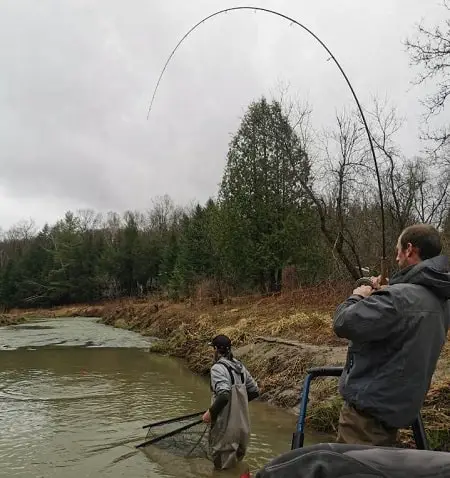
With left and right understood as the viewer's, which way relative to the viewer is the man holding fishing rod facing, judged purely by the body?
facing away from the viewer and to the left of the viewer

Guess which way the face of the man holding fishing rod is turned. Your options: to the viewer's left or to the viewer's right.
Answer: to the viewer's left

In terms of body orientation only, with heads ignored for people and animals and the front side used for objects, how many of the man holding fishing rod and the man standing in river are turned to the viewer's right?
0

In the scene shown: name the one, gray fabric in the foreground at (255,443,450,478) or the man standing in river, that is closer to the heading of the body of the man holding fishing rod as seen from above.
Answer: the man standing in river

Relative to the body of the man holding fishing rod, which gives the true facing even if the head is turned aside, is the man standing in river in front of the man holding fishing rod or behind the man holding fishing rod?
in front

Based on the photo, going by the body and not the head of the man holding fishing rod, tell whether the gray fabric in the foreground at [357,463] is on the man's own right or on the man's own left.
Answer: on the man's own left

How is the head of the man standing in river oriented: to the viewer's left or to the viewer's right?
to the viewer's left
